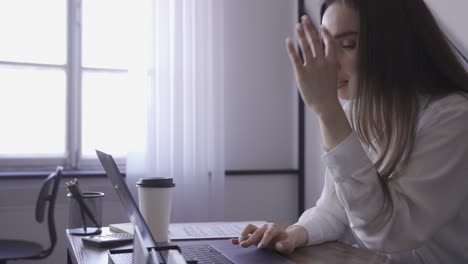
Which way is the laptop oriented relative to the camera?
to the viewer's right

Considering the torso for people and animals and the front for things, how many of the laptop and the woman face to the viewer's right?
1

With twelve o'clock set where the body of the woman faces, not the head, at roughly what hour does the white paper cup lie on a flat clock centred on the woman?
The white paper cup is roughly at 12 o'clock from the woman.

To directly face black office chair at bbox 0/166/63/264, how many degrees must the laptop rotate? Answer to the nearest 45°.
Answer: approximately 135° to its left

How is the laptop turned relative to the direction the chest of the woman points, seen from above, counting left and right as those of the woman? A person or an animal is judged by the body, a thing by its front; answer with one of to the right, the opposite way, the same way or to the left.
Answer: the opposite way

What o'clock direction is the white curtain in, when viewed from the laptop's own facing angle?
The white curtain is roughly at 9 o'clock from the laptop.

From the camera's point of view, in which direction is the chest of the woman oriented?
to the viewer's left

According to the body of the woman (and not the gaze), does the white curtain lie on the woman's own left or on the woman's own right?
on the woman's own right

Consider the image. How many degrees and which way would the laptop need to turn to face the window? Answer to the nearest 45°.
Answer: approximately 90° to its left

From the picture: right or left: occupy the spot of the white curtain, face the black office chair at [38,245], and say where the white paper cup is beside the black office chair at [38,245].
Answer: left
